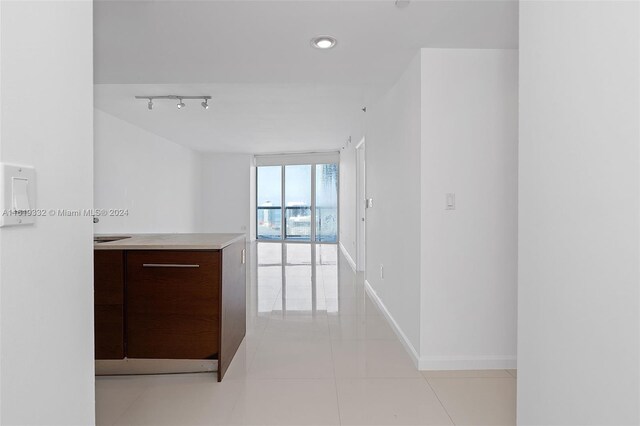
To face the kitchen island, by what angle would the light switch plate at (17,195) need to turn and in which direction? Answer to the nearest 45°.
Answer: approximately 90° to its left

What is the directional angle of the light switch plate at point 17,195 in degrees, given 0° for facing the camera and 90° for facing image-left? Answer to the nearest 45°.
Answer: approximately 315°

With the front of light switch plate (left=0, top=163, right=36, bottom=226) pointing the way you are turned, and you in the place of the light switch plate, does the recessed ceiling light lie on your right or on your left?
on your left

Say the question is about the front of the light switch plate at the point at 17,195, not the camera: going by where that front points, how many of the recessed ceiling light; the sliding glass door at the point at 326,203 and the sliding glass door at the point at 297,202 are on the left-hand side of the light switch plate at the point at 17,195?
3

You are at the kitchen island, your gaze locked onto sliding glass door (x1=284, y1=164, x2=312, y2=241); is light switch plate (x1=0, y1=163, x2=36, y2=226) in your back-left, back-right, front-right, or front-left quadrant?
back-right

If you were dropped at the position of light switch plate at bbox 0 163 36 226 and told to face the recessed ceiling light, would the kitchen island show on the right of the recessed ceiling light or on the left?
left

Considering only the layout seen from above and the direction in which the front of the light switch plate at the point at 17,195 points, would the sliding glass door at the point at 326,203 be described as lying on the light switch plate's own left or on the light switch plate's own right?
on the light switch plate's own left
